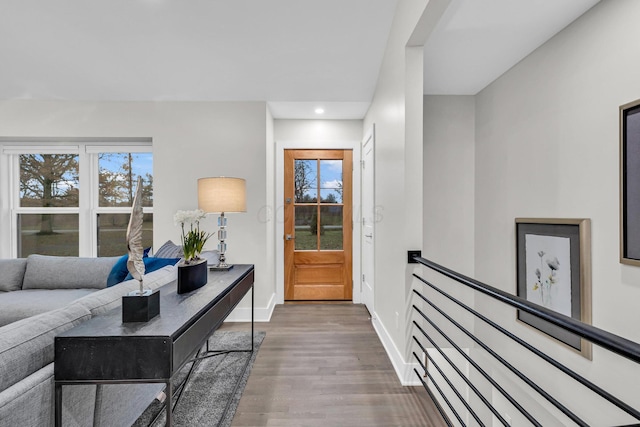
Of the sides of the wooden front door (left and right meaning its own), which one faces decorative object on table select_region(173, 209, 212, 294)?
front

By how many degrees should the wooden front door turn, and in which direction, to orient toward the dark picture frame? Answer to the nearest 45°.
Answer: approximately 45° to its left

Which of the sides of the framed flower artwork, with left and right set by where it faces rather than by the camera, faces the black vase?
front

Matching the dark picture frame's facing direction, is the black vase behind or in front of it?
in front

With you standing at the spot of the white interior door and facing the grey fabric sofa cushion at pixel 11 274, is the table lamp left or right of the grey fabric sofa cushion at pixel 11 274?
left

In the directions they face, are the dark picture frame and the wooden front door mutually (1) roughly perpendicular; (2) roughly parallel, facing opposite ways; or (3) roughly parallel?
roughly perpendicular

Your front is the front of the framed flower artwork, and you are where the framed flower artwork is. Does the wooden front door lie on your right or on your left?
on your right

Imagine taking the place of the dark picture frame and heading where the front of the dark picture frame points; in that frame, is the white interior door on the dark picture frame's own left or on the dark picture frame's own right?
on the dark picture frame's own right

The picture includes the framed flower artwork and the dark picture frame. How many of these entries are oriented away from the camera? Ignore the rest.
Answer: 0

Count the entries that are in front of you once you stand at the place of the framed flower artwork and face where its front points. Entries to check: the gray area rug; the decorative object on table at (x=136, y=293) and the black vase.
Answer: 3

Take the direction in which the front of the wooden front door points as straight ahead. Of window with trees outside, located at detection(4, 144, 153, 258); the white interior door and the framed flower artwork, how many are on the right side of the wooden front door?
1

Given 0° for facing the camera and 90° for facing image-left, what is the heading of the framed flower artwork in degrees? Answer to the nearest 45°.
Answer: approximately 45°

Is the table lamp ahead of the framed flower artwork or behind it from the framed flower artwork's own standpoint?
ahead

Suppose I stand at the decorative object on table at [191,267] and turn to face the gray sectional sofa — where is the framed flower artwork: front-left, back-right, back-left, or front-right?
back-left

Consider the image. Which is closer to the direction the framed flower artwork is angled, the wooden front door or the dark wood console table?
the dark wood console table

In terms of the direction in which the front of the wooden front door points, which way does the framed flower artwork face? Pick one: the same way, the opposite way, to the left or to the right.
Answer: to the right
